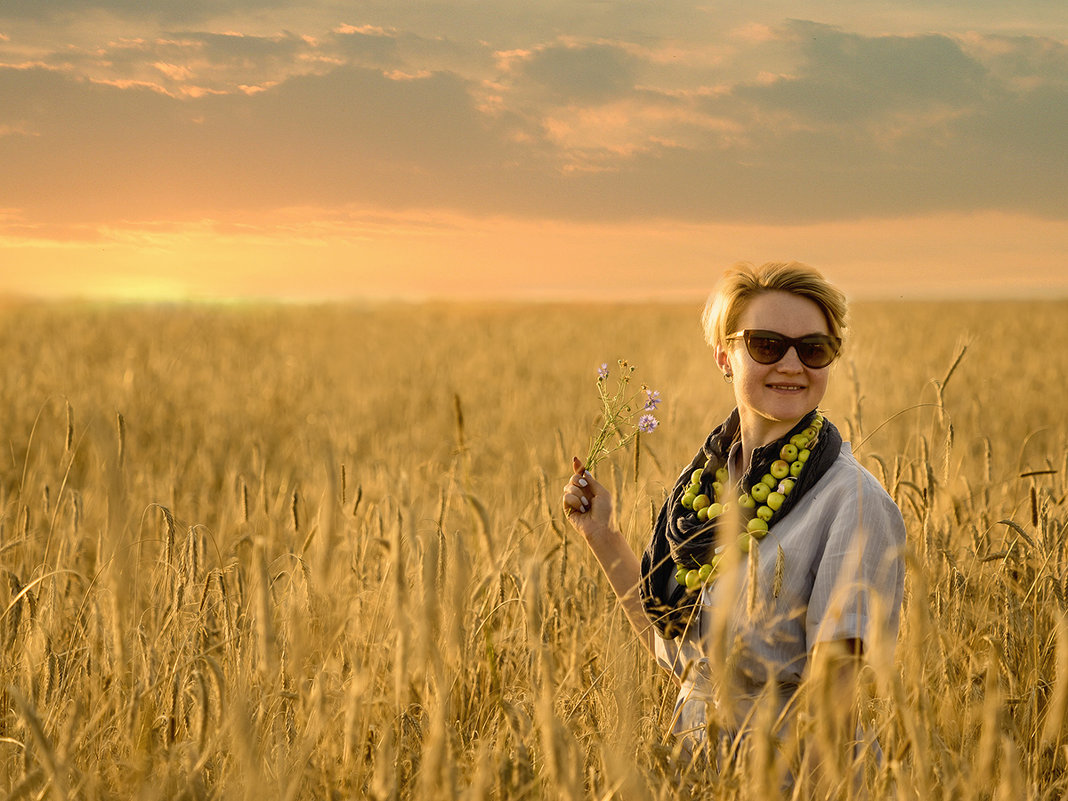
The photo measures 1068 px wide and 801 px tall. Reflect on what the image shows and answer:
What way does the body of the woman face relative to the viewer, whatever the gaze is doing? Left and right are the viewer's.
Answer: facing the viewer and to the left of the viewer
